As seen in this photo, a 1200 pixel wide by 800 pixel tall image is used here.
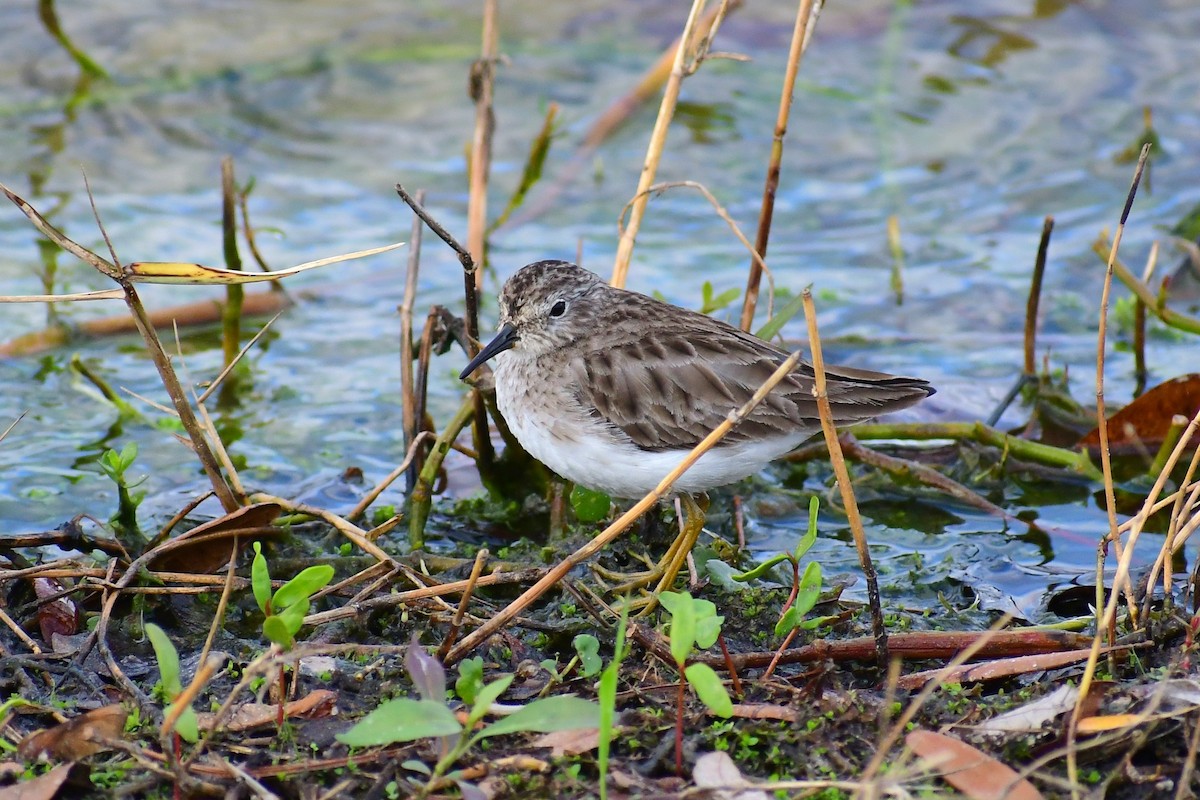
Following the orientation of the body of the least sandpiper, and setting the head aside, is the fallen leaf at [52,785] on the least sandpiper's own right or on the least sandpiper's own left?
on the least sandpiper's own left

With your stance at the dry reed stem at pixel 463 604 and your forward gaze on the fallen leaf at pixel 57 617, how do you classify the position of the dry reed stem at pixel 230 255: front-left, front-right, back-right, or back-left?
front-right

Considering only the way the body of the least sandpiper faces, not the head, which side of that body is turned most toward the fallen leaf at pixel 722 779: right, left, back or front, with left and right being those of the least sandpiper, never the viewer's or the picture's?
left

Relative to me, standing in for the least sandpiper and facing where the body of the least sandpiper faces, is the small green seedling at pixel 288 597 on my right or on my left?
on my left

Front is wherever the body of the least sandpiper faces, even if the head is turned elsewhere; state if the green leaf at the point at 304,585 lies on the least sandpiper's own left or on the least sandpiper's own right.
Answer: on the least sandpiper's own left

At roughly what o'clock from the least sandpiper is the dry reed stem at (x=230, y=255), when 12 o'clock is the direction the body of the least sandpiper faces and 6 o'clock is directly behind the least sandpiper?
The dry reed stem is roughly at 1 o'clock from the least sandpiper.

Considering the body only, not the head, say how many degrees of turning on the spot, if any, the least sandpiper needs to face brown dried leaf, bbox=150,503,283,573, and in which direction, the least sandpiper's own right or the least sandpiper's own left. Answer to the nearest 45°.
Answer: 0° — it already faces it

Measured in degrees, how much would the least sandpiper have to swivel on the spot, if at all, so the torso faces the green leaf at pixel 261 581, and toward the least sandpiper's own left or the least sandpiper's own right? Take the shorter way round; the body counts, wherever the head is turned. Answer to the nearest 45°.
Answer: approximately 45° to the least sandpiper's own left

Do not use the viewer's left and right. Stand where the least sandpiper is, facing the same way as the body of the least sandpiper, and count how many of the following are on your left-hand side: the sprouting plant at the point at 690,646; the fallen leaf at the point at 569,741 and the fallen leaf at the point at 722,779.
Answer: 3

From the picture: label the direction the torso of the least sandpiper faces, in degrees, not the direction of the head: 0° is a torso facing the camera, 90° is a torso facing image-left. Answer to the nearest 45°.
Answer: approximately 90°

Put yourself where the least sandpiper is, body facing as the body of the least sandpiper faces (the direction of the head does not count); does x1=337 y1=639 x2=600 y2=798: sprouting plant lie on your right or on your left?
on your left

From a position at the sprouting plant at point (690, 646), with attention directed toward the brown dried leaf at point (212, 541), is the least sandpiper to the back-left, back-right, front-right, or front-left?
front-right

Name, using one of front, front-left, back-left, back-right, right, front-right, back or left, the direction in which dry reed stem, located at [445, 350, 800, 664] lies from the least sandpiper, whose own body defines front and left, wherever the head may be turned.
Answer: left
